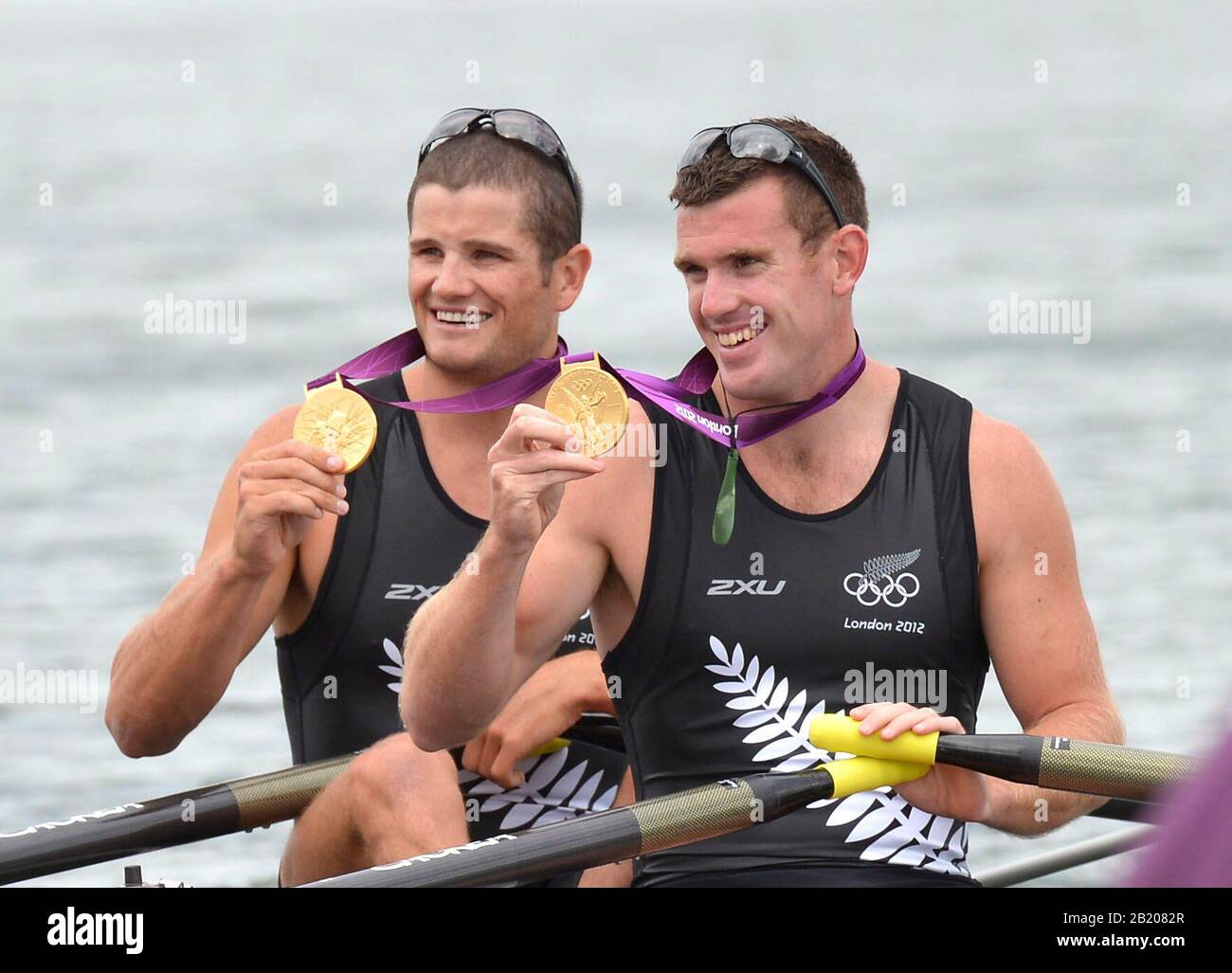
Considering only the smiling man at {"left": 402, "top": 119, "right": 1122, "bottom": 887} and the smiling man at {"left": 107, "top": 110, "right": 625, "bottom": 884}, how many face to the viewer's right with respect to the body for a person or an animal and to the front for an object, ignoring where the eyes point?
0

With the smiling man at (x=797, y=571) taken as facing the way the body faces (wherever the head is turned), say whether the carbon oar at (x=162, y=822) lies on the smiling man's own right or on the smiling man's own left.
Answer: on the smiling man's own right

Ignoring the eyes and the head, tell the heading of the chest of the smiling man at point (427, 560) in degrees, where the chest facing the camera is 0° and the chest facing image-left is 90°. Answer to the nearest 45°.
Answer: approximately 45°

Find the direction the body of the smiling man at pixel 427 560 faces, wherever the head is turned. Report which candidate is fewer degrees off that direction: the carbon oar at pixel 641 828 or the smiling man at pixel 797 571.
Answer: the carbon oar

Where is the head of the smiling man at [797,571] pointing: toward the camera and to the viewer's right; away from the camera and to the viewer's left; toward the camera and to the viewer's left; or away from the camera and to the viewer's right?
toward the camera and to the viewer's left

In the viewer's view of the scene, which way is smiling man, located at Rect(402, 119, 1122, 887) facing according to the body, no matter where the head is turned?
toward the camera
